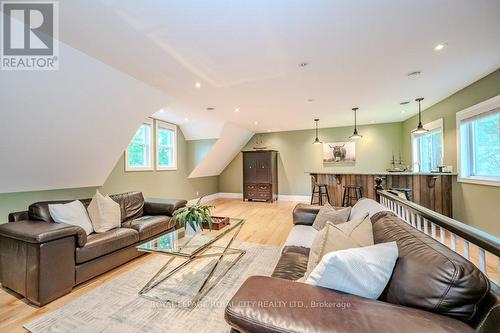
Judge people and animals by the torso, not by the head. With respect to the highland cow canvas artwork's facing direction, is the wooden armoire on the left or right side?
on its right

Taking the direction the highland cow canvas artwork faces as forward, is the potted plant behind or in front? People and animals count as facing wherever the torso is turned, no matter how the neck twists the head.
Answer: in front

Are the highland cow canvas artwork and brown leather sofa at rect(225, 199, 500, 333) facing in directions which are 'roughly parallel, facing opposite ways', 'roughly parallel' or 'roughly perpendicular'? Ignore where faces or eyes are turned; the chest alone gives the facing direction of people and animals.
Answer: roughly perpendicular

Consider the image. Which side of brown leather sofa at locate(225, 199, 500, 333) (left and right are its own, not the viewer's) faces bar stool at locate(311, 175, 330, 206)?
right

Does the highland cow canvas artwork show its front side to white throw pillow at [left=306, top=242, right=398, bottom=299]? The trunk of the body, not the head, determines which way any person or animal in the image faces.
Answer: yes

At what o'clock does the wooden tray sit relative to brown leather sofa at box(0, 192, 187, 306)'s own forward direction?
The wooden tray is roughly at 11 o'clock from the brown leather sofa.

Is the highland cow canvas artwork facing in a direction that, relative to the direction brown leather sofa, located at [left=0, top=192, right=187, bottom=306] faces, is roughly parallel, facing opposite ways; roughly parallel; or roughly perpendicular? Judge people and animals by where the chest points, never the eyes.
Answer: roughly perpendicular

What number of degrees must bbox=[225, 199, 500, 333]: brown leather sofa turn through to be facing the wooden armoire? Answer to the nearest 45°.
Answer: approximately 45° to its right

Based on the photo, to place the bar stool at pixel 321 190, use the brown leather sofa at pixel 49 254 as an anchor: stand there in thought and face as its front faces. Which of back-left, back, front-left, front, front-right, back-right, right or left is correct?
front-left

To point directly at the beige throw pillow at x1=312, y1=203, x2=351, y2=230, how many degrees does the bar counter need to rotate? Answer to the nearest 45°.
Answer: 0° — it already faces it

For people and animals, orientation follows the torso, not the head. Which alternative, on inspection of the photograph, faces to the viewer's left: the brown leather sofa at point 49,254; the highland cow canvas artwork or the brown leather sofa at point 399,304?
the brown leather sofa at point 399,304

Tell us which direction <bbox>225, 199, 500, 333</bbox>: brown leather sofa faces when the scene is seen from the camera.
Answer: facing to the left of the viewer

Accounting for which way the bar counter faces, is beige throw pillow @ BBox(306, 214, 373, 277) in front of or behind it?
in front
